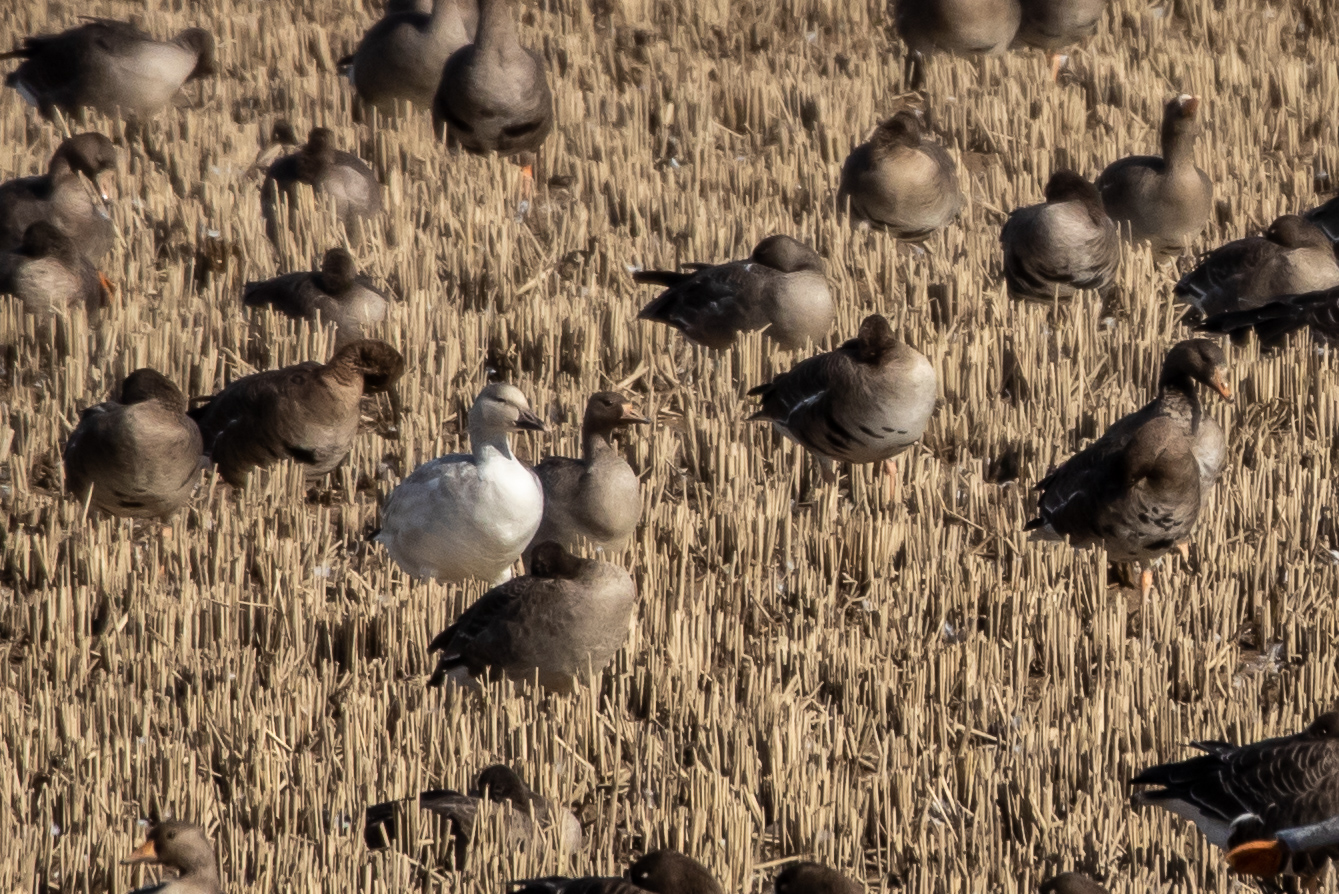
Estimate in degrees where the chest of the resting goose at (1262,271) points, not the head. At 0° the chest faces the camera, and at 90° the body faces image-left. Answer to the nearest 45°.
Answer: approximately 270°

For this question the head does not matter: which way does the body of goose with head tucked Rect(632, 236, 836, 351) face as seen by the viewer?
to the viewer's right

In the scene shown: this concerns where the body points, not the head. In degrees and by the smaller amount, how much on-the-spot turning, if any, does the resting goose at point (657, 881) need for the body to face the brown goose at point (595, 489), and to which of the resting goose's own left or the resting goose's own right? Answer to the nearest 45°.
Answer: approximately 90° to the resting goose's own left

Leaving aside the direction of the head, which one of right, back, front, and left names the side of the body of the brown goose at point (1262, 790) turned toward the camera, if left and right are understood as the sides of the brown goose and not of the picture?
right
